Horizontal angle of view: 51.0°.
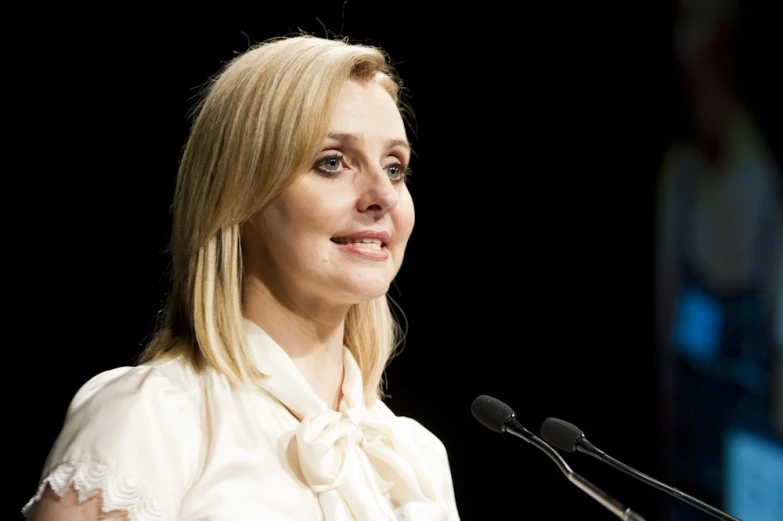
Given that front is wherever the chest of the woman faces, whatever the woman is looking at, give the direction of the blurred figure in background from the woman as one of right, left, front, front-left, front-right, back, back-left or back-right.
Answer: left

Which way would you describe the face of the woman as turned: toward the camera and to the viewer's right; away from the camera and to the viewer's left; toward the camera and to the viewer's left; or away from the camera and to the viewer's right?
toward the camera and to the viewer's right

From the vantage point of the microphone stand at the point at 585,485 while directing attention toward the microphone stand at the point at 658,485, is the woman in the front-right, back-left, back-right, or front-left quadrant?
back-left

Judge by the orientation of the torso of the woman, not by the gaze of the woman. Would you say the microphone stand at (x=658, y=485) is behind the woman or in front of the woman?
in front

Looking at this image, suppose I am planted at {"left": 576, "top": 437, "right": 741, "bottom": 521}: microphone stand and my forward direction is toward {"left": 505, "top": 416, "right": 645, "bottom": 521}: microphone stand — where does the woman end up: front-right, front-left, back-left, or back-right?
front-right

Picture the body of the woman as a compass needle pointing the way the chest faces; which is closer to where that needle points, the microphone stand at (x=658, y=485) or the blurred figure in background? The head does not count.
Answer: the microphone stand

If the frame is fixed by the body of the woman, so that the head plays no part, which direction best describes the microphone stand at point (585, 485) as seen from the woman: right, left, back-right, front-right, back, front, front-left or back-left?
front

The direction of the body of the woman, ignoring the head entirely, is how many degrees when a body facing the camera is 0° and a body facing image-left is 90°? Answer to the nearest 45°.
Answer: approximately 315°
